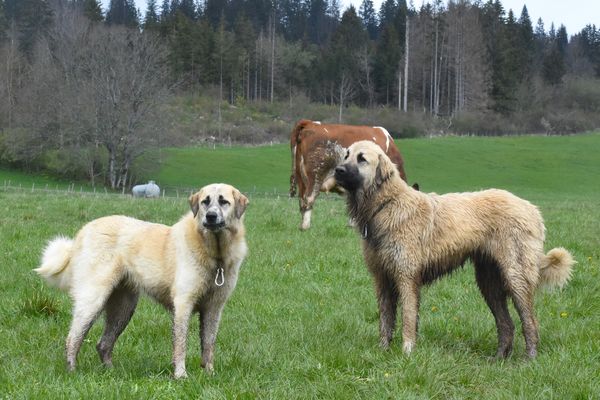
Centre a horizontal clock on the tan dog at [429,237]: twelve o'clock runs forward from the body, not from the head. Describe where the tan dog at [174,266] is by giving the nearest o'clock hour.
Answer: the tan dog at [174,266] is roughly at 11 o'clock from the tan dog at [429,237].

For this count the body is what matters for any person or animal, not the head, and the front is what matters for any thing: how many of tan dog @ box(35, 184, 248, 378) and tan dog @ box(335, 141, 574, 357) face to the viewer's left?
1

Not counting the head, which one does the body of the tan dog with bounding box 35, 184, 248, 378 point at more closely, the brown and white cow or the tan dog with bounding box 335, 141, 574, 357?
the tan dog

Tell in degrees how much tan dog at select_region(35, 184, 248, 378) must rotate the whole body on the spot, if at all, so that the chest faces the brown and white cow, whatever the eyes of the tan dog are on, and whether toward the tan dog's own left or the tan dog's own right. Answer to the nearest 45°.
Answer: approximately 135° to the tan dog's own left

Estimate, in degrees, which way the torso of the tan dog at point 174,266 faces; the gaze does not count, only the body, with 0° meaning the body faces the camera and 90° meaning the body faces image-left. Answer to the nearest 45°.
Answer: approximately 315°

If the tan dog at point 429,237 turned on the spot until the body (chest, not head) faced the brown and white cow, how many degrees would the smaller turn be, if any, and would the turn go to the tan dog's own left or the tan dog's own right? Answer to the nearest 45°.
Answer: approximately 90° to the tan dog's own right

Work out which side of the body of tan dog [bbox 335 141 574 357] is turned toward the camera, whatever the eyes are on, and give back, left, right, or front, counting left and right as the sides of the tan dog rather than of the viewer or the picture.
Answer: left
